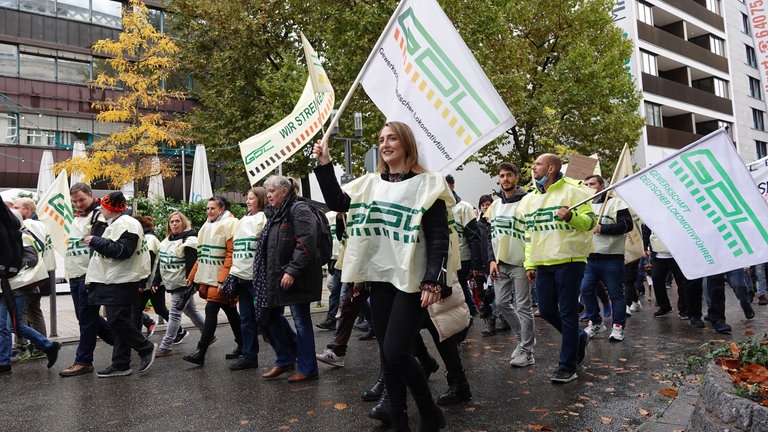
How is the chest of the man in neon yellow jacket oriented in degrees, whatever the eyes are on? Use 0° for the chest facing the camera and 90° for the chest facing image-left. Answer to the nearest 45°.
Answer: approximately 45°

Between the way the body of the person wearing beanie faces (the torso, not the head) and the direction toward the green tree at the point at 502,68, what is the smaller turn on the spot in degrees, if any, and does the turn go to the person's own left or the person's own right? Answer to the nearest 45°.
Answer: approximately 135° to the person's own right

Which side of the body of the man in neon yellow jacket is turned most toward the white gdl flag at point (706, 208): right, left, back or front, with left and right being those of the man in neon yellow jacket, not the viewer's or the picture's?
left

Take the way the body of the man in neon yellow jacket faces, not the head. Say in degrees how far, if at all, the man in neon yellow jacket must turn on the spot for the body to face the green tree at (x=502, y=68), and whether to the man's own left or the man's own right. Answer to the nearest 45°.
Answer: approximately 135° to the man's own right

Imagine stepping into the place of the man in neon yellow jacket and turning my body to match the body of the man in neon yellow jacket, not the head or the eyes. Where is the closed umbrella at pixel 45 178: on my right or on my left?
on my right

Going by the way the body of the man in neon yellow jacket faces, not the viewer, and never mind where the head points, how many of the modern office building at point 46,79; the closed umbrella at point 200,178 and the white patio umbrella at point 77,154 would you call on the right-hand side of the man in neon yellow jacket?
3

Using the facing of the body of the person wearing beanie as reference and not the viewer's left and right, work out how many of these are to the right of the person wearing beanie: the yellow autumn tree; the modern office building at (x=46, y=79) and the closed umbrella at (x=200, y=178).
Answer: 3

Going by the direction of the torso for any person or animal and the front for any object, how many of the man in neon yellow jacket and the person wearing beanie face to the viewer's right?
0

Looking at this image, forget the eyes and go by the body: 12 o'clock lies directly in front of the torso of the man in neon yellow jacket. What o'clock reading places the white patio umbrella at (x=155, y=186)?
The white patio umbrella is roughly at 3 o'clock from the man in neon yellow jacket.

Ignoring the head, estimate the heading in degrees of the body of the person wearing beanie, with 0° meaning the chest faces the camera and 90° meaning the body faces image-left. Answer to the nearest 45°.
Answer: approximately 90°

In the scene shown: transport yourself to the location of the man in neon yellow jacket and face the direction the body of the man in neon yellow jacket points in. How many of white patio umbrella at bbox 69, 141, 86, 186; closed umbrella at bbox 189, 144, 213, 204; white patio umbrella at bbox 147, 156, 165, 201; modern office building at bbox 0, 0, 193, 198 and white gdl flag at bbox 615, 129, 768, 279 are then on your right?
4

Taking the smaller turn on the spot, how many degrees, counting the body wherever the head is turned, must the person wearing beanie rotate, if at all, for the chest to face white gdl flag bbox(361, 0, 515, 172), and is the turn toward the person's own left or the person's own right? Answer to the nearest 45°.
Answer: approximately 135° to the person's own left

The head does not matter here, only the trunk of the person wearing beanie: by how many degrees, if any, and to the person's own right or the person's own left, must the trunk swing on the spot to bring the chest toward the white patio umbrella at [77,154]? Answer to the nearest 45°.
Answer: approximately 90° to the person's own right
